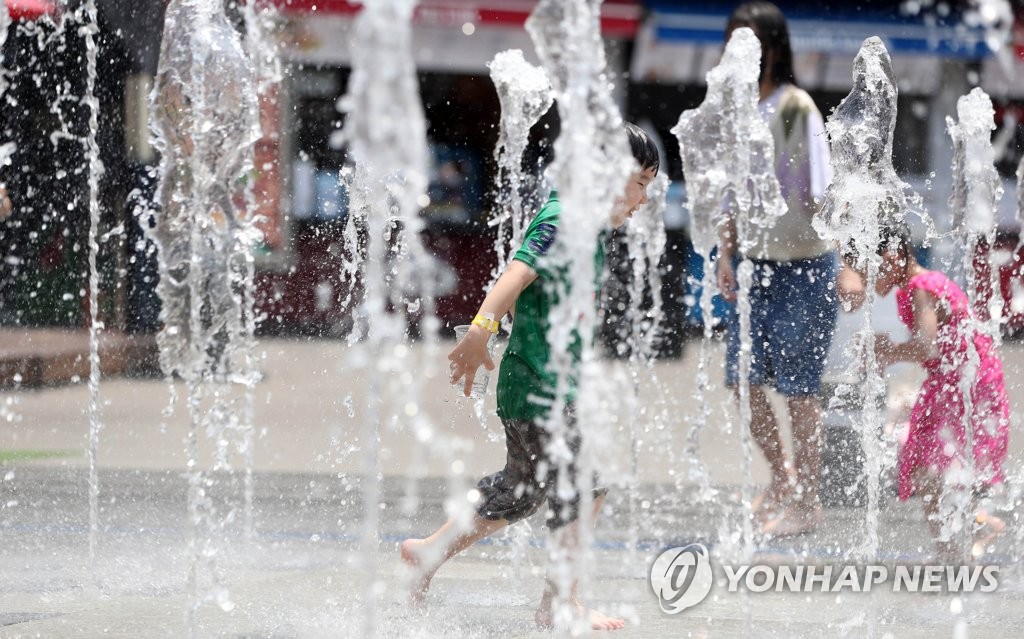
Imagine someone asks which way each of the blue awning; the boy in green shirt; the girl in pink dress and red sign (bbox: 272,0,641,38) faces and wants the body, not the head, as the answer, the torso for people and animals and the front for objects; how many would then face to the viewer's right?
1

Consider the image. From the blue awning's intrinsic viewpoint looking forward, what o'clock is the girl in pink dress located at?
The girl in pink dress is roughly at 12 o'clock from the blue awning.

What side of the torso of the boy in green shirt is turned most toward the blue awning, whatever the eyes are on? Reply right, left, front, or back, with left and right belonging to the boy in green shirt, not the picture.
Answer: left

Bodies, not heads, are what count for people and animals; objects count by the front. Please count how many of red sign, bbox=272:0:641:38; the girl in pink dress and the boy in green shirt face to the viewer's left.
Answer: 1

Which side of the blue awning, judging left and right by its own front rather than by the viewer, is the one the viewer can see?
front

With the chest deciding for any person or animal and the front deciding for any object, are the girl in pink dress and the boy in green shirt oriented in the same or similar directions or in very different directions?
very different directions

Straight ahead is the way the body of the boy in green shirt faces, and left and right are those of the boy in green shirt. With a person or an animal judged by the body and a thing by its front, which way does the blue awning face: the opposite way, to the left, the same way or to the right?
to the right

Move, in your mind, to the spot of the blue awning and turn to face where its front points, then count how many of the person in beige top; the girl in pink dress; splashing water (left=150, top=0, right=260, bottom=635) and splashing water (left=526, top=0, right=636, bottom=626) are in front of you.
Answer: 4

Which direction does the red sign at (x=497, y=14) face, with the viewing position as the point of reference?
facing the viewer

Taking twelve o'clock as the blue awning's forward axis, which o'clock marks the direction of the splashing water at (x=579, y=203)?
The splashing water is roughly at 12 o'clock from the blue awning.

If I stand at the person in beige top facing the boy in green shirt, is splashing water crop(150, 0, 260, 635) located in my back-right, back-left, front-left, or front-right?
front-right

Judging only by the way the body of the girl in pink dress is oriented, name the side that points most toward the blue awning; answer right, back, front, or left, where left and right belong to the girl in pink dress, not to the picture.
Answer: right

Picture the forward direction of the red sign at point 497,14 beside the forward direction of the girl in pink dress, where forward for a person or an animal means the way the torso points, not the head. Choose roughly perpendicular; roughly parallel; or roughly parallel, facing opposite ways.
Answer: roughly perpendicular

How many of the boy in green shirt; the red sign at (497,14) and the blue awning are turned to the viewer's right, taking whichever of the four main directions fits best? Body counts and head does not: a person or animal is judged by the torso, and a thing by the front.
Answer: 1

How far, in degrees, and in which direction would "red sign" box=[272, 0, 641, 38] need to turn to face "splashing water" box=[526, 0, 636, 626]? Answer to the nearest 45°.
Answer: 0° — it already faces it

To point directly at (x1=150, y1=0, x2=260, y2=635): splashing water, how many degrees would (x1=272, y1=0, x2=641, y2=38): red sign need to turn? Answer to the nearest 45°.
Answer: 0° — it already faces it

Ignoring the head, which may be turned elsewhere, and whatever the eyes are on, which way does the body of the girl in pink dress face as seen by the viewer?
to the viewer's left

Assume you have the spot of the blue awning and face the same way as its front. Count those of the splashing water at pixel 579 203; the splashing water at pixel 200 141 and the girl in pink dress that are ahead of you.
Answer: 3

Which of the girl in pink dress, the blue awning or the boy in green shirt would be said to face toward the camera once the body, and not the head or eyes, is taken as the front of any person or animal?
the blue awning

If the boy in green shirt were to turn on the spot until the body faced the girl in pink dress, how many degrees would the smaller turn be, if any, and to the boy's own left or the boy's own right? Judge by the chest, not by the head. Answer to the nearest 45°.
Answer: approximately 45° to the boy's own left

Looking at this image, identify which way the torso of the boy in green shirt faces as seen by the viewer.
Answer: to the viewer's right
